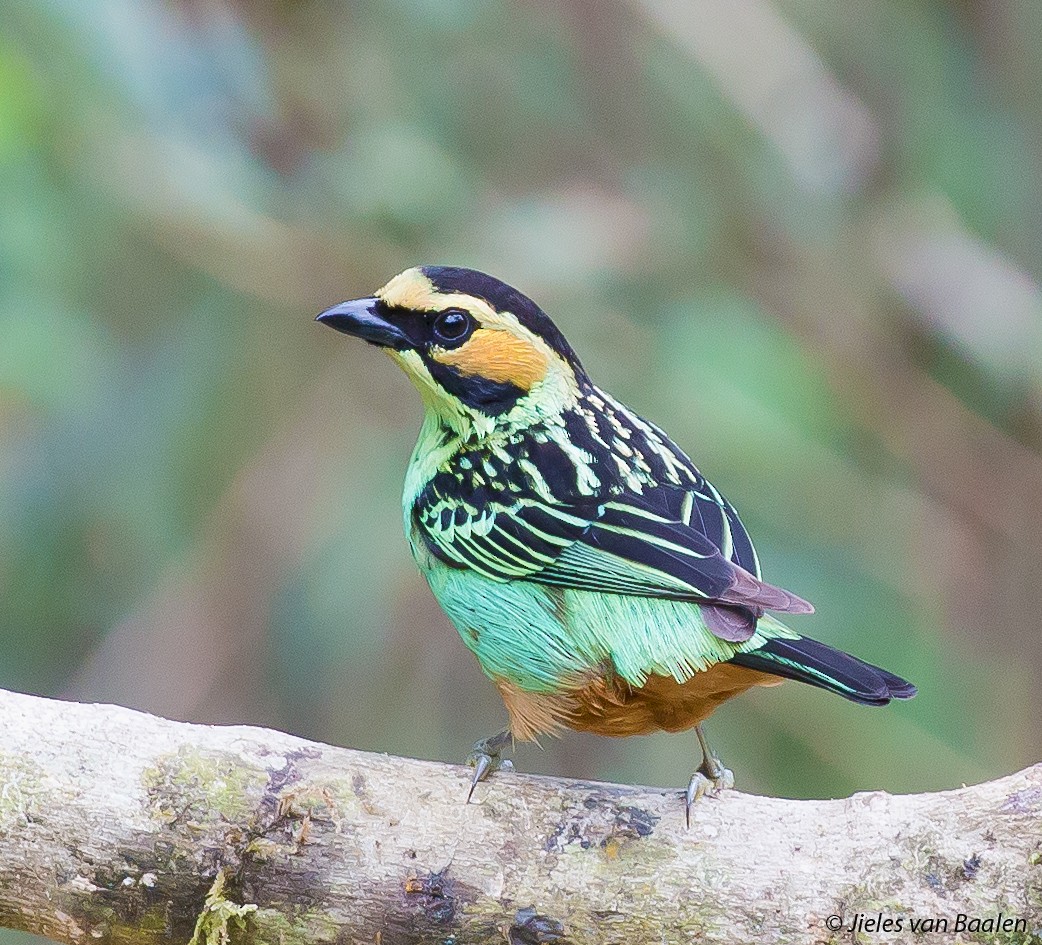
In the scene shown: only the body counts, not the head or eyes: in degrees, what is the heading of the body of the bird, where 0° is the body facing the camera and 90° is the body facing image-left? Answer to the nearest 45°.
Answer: approximately 90°
